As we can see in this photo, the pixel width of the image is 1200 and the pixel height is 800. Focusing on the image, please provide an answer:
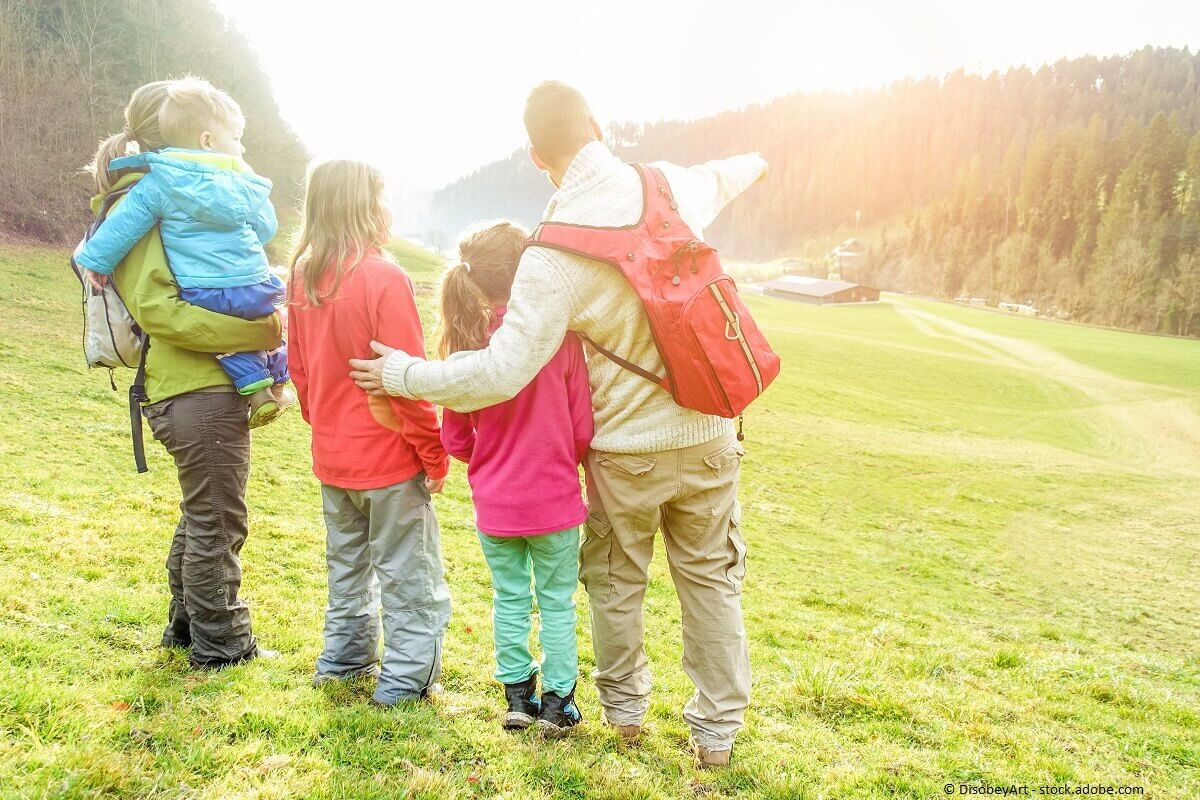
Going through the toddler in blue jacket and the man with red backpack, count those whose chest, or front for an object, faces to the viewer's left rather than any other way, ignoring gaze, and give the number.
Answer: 0

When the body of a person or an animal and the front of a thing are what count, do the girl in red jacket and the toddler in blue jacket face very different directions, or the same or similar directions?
same or similar directions

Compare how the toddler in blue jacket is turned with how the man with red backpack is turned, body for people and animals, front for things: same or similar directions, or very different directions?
same or similar directions

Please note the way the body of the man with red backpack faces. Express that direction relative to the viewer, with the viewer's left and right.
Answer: facing away from the viewer

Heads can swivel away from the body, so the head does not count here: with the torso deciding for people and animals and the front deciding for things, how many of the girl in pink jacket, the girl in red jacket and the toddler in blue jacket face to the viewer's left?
0

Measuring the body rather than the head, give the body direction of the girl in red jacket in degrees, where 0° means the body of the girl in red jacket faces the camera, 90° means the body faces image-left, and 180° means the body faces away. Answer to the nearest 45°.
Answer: approximately 225°

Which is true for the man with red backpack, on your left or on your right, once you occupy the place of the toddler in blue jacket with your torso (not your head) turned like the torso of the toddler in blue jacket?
on your right

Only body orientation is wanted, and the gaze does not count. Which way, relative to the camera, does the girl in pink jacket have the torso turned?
away from the camera

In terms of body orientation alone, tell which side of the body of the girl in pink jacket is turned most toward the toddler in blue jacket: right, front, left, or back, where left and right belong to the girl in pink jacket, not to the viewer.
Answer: left

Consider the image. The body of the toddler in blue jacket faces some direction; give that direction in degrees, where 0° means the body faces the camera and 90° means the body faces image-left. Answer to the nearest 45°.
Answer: approximately 225°

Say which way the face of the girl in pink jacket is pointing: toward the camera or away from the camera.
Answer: away from the camera

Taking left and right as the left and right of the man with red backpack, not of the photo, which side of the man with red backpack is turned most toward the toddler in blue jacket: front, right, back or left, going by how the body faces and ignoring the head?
left

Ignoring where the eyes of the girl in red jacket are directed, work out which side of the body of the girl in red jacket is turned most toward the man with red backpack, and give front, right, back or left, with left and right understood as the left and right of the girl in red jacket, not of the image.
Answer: right
